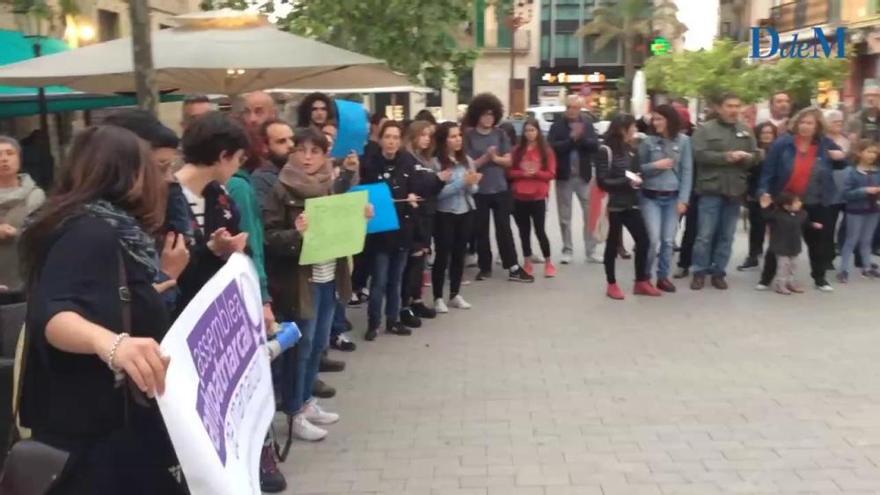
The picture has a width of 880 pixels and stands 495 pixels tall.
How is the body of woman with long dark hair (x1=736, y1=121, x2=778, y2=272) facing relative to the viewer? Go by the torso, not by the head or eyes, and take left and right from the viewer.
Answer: facing the viewer and to the left of the viewer

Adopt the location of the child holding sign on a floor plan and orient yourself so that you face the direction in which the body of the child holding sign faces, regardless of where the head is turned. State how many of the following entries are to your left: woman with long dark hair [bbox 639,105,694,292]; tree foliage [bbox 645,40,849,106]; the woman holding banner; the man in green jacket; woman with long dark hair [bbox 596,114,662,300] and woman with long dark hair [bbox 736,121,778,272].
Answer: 5

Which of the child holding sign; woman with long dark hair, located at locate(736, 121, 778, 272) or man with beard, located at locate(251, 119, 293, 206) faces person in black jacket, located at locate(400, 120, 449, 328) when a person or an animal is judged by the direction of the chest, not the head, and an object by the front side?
woman with long dark hair, located at locate(736, 121, 778, 272)

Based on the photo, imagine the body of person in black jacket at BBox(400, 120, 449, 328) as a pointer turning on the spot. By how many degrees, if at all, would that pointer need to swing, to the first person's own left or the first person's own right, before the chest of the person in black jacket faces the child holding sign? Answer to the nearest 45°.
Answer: approximately 45° to the first person's own right

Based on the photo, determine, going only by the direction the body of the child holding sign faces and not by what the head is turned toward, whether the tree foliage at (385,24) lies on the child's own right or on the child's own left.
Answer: on the child's own left

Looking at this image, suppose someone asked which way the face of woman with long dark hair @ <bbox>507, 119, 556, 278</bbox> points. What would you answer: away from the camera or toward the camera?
toward the camera

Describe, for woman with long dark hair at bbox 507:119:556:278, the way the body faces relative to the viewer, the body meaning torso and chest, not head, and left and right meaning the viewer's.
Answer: facing the viewer

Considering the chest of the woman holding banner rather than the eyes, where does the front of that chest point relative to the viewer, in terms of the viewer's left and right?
facing to the right of the viewer

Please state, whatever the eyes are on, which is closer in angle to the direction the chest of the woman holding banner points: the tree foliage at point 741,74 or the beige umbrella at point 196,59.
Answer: the tree foliage

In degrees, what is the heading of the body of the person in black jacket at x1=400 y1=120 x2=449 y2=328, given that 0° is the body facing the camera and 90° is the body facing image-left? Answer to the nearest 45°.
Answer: approximately 315°

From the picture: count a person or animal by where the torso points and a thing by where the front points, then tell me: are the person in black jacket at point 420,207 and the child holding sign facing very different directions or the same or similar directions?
same or similar directions

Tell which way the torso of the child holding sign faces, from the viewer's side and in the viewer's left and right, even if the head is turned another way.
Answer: facing the viewer and to the right of the viewer

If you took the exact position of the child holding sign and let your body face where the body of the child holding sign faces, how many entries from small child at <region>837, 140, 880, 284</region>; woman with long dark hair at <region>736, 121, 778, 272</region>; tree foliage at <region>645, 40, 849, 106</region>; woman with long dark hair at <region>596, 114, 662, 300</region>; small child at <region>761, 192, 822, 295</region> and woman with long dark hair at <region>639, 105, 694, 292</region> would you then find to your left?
6

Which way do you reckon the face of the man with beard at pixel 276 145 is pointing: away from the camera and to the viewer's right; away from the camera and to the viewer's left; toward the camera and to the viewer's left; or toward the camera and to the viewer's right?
toward the camera and to the viewer's right

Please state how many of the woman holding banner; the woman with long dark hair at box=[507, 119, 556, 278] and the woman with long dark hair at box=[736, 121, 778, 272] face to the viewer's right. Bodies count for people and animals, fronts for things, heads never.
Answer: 1

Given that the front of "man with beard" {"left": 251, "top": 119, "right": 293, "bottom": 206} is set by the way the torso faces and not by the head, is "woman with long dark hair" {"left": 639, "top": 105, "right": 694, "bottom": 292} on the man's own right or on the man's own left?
on the man's own left
